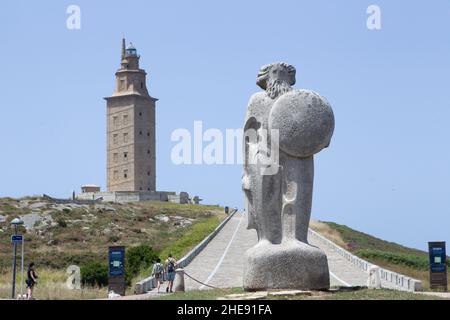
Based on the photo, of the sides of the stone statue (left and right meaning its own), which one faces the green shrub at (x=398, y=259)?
back

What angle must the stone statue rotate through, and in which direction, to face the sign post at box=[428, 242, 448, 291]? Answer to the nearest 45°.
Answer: approximately 135° to its left

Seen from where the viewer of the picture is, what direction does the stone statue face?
facing the viewer

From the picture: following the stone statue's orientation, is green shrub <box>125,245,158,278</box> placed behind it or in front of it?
behind

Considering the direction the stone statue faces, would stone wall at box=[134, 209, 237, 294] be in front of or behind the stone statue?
behind

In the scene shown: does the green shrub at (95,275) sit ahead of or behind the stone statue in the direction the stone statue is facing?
behind

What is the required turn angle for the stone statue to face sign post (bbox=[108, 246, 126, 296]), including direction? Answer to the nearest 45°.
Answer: approximately 135° to its right

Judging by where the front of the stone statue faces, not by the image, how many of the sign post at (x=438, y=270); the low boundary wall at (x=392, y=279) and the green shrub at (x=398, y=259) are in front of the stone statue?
0
